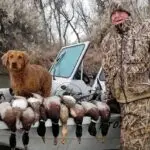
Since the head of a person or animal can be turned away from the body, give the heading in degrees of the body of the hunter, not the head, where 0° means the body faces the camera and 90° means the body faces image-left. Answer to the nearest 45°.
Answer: approximately 45°

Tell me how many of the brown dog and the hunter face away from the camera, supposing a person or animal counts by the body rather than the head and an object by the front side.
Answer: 0

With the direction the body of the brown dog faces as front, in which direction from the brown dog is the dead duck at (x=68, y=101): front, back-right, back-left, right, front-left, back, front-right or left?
left

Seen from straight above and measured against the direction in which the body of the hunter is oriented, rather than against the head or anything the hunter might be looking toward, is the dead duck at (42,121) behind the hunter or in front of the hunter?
in front

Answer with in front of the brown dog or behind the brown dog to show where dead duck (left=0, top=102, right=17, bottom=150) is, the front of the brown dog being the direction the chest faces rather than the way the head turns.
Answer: in front

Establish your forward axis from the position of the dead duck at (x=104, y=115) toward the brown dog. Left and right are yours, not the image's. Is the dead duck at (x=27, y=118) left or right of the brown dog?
left

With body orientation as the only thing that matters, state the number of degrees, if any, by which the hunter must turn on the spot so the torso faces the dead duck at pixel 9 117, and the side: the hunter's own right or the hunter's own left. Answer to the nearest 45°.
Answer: approximately 45° to the hunter's own right

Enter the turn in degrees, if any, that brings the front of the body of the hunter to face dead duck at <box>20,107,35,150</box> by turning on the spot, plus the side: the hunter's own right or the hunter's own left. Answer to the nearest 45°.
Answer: approximately 45° to the hunter's own right

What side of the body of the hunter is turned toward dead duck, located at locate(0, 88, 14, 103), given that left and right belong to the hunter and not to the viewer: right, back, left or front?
right
